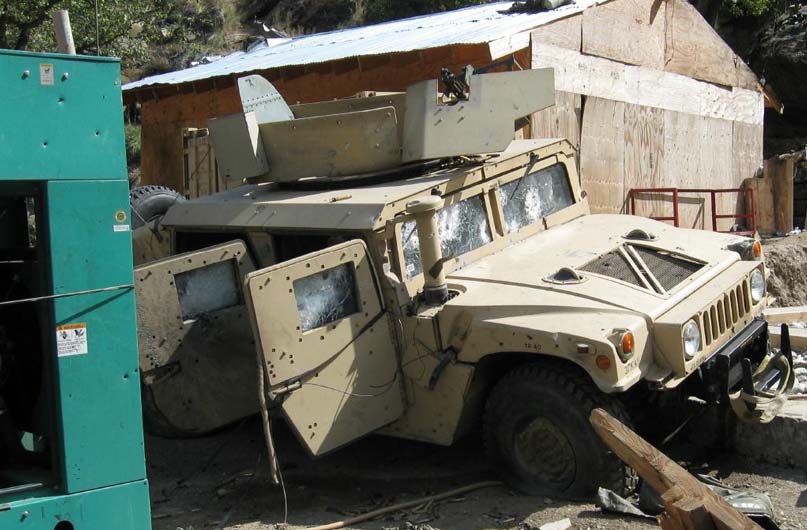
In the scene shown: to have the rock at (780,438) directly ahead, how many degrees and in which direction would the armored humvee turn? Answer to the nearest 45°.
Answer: approximately 45° to its left

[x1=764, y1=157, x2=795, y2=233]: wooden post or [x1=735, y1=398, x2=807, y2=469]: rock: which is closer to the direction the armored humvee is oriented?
the rock

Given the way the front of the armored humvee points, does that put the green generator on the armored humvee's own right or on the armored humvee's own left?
on the armored humvee's own right

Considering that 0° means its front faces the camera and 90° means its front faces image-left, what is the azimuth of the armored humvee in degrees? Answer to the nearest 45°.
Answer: approximately 315°

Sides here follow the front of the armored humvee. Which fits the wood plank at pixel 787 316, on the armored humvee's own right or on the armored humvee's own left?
on the armored humvee's own left

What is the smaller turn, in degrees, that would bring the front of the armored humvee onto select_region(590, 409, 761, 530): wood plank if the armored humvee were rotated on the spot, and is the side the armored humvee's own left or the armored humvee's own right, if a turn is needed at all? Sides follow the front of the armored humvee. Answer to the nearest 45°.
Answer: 0° — it already faces it
